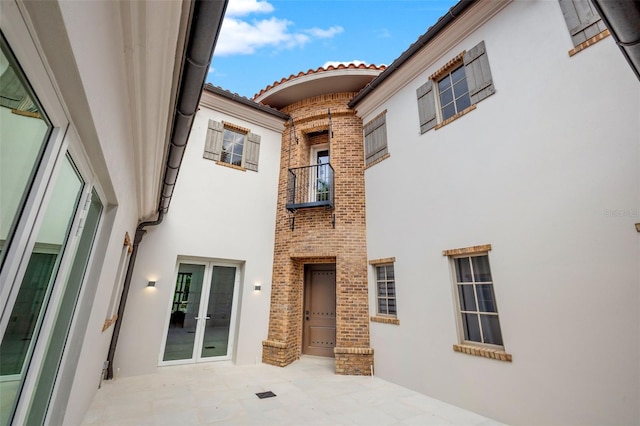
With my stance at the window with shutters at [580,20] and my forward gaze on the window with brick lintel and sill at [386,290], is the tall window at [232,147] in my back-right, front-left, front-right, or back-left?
front-left

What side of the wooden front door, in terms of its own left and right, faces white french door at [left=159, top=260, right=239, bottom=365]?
right

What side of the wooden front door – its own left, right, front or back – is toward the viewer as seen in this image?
front

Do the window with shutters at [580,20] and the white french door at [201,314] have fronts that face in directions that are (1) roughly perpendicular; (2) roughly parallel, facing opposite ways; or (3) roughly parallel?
roughly perpendicular

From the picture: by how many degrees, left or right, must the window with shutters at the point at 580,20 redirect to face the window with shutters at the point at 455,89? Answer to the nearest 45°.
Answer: approximately 90° to its right

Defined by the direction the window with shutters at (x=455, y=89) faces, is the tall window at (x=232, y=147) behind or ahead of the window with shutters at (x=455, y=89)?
ahead

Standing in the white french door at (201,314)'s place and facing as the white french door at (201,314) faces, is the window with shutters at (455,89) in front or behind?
in front

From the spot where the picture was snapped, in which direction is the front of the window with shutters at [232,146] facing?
facing the viewer

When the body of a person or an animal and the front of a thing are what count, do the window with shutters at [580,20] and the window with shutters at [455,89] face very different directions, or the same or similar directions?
same or similar directions

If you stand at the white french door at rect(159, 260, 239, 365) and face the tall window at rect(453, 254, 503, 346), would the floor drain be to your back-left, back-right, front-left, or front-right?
front-right

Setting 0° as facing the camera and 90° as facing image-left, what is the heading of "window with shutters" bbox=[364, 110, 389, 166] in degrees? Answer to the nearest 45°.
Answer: approximately 45°

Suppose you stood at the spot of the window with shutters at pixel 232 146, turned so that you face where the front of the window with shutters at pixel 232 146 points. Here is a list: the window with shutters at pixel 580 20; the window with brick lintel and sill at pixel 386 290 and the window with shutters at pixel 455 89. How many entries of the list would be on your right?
0

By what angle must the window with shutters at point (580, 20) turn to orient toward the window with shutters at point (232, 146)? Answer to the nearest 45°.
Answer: approximately 90° to its right
